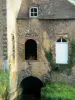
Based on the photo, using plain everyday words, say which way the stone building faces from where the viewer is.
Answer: facing the viewer
